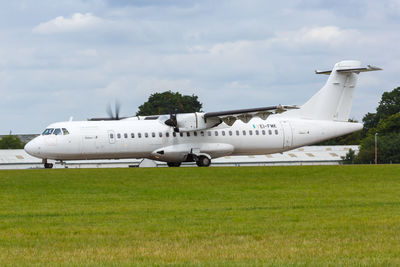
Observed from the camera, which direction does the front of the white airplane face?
facing the viewer and to the left of the viewer
